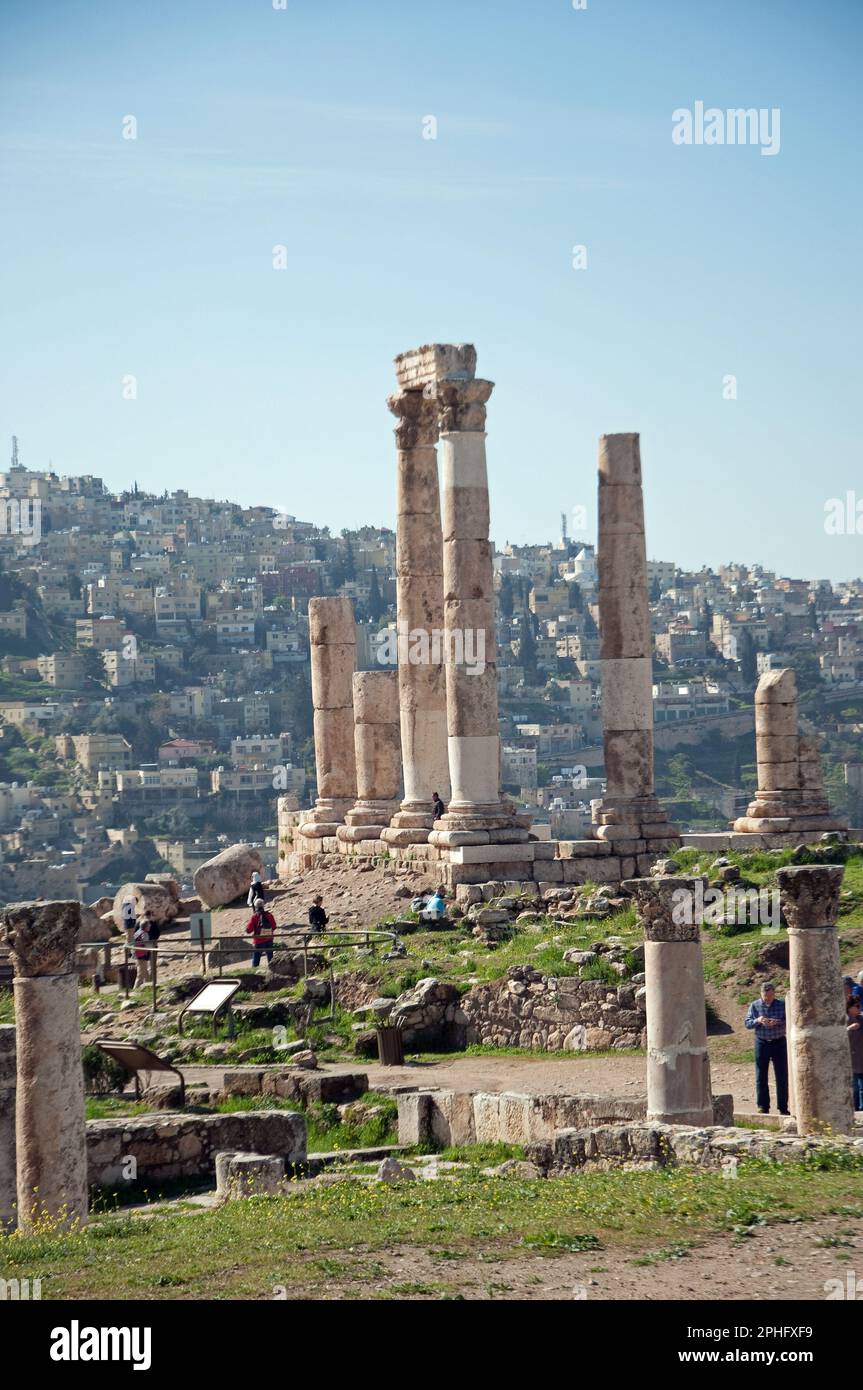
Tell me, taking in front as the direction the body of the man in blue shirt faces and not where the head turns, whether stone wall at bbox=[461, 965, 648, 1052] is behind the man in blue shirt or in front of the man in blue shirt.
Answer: behind

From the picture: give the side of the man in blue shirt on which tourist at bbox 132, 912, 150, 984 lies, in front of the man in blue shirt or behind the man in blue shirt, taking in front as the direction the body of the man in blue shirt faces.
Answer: behind

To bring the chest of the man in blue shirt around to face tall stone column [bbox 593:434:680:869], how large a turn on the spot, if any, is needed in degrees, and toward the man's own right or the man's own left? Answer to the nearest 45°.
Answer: approximately 180°

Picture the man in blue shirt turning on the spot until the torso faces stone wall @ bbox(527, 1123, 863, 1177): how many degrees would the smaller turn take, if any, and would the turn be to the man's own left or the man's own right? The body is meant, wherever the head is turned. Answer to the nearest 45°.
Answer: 0° — they already face it

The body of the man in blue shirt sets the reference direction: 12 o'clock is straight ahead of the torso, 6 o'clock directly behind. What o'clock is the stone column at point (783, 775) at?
The stone column is roughly at 6 o'clock from the man in blue shirt.

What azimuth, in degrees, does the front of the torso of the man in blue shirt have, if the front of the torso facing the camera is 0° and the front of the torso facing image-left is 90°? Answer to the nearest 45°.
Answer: approximately 0°

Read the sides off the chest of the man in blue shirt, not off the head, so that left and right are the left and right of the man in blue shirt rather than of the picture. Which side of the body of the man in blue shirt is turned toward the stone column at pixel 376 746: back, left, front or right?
back

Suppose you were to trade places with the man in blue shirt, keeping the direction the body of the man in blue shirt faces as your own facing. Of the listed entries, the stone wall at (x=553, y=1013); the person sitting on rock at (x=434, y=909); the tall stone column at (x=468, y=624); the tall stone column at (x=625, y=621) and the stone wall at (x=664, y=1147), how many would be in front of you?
1

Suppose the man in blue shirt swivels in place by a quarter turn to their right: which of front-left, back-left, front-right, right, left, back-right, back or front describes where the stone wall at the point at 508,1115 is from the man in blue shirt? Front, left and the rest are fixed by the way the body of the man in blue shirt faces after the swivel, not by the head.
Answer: front

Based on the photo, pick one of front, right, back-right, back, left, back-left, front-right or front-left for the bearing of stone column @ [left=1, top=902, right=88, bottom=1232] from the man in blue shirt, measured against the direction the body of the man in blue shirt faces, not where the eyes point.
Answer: front-right
